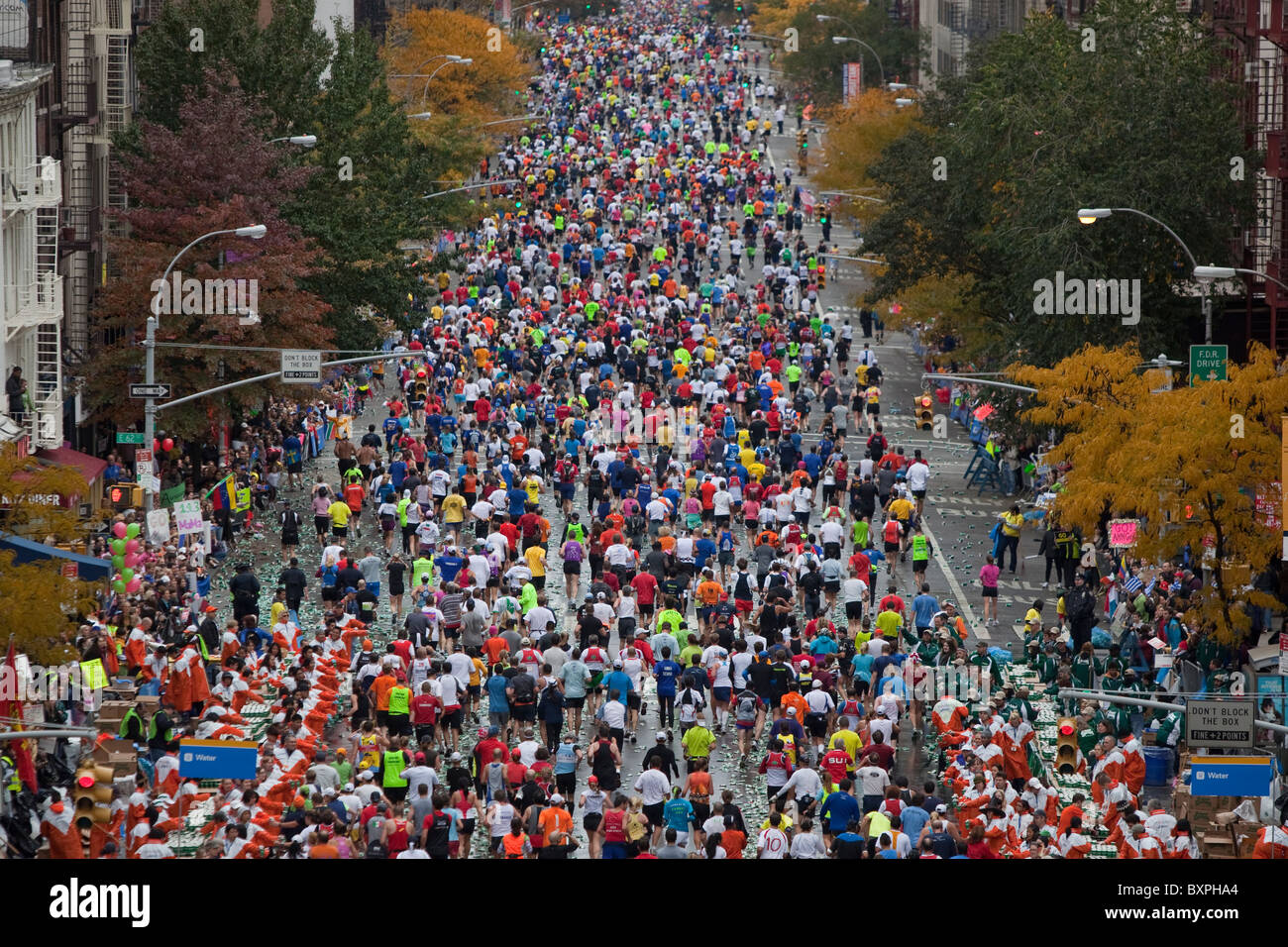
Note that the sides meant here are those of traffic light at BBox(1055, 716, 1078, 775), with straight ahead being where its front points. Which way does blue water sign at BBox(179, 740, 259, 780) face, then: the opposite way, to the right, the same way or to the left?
the same way

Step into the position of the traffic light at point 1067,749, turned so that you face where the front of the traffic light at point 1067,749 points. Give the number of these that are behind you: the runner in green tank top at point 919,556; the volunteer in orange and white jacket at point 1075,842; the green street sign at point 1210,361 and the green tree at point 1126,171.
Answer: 3

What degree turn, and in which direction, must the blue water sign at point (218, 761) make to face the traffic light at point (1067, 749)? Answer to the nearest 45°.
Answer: approximately 90° to its left

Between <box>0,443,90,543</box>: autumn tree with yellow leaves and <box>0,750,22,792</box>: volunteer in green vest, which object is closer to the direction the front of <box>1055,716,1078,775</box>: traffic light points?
the volunteer in green vest

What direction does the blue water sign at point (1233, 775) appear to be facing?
toward the camera

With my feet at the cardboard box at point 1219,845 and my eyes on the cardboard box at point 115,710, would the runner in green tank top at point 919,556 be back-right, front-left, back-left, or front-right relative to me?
front-right

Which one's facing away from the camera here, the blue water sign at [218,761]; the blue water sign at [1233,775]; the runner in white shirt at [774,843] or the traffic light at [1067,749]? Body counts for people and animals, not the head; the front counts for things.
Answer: the runner in white shirt

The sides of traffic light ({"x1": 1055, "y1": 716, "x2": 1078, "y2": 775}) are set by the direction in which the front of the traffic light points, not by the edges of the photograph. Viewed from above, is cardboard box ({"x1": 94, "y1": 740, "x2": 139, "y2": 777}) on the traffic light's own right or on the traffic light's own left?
on the traffic light's own right

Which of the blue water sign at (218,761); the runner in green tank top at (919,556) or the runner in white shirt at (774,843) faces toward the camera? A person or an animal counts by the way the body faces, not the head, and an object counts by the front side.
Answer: the blue water sign

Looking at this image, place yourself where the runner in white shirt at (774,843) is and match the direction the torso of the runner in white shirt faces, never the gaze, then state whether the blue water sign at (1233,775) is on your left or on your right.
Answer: on your right

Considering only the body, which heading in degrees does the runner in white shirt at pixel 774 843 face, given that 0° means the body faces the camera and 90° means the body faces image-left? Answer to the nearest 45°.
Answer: approximately 180°

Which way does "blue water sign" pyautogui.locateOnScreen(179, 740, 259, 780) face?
toward the camera

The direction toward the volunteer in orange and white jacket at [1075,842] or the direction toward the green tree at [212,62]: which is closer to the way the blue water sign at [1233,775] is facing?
the volunteer in orange and white jacket

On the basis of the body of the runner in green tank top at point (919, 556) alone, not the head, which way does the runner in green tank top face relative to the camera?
away from the camera

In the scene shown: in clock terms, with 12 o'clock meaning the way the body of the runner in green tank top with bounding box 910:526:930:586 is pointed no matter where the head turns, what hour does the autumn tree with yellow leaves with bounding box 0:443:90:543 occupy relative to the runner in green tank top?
The autumn tree with yellow leaves is roughly at 8 o'clock from the runner in green tank top.

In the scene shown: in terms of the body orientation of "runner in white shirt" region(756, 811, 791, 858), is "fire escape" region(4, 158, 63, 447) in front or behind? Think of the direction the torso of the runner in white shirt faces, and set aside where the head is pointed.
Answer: in front

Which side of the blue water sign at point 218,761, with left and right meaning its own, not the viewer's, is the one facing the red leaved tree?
back
